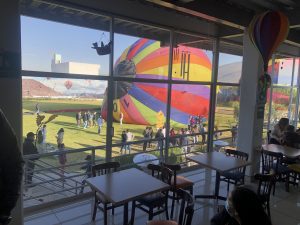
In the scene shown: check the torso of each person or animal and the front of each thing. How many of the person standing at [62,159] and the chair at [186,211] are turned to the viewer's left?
1

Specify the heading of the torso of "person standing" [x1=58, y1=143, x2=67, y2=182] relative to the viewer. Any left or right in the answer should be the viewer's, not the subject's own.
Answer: facing away from the viewer

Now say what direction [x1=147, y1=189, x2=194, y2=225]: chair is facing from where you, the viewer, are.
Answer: facing to the left of the viewer

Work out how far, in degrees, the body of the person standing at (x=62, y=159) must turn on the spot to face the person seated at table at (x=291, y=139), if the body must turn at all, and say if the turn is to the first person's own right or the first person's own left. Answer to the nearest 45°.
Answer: approximately 90° to the first person's own right

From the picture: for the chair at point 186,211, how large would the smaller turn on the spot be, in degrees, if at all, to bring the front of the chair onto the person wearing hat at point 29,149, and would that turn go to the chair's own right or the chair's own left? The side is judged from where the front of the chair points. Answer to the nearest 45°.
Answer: approximately 45° to the chair's own right

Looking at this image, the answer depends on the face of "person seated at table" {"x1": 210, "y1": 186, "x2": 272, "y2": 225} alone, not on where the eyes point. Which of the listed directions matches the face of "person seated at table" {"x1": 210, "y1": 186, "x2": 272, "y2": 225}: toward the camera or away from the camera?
away from the camera

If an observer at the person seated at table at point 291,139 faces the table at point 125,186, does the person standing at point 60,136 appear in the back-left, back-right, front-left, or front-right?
front-right

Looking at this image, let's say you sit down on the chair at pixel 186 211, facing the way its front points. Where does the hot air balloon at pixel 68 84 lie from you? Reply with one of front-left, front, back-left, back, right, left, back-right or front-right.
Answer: front-right

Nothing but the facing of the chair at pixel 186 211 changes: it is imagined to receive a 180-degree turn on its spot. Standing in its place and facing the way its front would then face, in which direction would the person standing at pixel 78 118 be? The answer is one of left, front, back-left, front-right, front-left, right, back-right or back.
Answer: back-left

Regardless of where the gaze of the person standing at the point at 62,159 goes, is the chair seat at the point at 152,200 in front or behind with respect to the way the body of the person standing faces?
behind

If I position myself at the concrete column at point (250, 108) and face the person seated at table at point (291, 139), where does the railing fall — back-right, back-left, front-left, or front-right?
back-right
